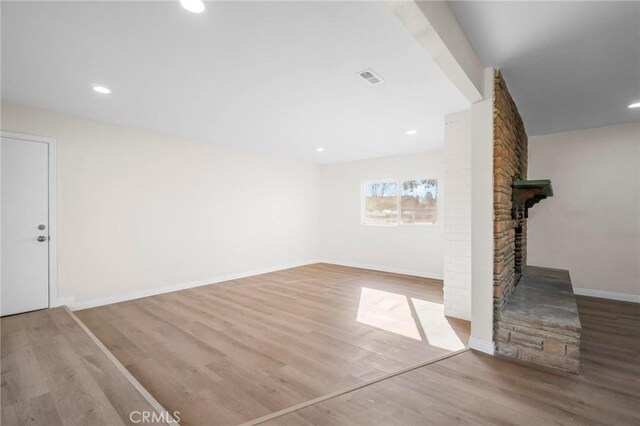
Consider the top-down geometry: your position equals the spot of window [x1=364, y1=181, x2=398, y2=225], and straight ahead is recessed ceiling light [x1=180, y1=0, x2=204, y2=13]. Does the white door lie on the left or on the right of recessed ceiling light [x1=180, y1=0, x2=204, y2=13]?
right

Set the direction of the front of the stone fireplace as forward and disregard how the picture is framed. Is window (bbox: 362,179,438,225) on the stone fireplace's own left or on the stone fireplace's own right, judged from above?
on the stone fireplace's own left

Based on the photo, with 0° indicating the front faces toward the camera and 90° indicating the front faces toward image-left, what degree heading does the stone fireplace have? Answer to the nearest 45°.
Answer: approximately 270°

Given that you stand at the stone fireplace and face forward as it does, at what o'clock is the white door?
The white door is roughly at 5 o'clock from the stone fireplace.

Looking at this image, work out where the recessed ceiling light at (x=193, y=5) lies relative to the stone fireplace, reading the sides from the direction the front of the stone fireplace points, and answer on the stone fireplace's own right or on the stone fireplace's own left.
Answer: on the stone fireplace's own right

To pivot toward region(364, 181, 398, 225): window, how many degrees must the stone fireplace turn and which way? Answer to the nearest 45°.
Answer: approximately 135° to its left

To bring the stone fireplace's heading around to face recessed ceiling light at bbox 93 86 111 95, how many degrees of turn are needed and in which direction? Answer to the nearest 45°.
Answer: approximately 135° to its right
